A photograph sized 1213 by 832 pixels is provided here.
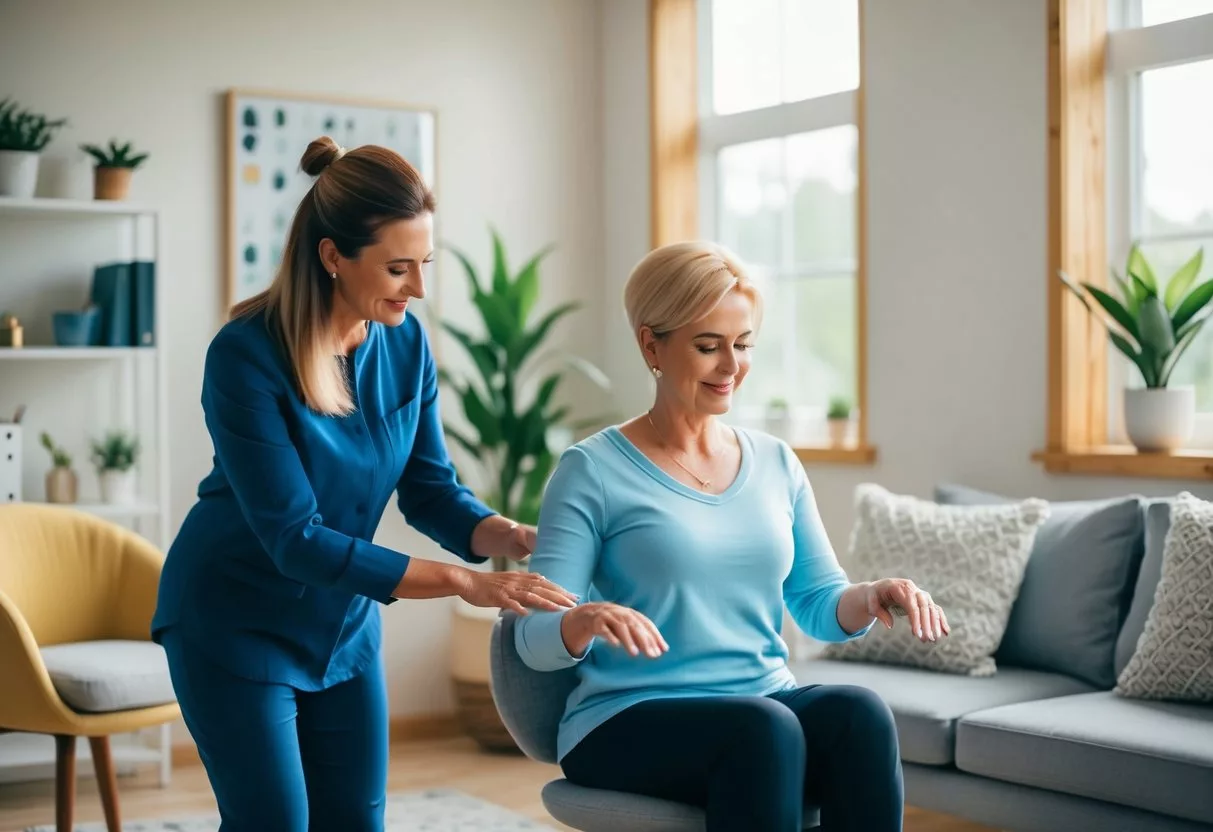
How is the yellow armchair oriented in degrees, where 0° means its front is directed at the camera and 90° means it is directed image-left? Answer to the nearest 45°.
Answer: approximately 315°

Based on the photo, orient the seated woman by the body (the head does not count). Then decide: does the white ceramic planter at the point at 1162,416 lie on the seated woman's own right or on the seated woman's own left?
on the seated woman's own left

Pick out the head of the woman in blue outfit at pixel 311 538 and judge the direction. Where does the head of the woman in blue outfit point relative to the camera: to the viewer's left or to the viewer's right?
to the viewer's right

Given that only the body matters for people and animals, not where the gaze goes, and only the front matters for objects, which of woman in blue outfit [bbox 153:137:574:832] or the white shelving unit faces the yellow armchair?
the white shelving unit

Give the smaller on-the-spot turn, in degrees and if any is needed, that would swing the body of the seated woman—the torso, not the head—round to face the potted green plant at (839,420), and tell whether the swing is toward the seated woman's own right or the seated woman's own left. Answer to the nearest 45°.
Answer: approximately 135° to the seated woman's own left

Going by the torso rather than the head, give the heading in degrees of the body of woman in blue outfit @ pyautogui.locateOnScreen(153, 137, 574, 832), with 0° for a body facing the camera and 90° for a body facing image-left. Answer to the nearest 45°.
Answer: approximately 315°
